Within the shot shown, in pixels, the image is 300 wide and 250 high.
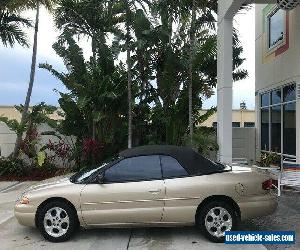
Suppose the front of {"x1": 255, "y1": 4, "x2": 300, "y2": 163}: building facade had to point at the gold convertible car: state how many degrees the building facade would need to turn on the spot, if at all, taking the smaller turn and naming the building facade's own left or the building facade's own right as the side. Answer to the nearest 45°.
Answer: approximately 45° to the building facade's own left

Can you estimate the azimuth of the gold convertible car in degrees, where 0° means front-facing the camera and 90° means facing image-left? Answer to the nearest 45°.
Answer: approximately 90°

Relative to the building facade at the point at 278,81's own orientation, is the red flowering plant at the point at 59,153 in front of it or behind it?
in front

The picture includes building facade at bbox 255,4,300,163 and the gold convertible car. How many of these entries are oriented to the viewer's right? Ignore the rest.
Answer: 0

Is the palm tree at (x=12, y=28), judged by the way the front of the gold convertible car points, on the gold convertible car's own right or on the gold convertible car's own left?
on the gold convertible car's own right

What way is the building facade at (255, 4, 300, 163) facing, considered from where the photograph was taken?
facing the viewer and to the left of the viewer

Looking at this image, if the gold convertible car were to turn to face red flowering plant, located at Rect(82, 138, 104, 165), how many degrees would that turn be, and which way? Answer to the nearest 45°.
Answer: approximately 90° to its right
